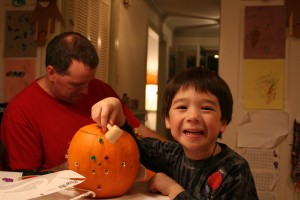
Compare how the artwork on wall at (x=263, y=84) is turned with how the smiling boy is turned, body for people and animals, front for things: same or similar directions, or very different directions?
same or similar directions

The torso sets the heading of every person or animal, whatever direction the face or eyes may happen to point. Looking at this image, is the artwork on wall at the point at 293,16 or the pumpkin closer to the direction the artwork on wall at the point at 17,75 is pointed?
the pumpkin

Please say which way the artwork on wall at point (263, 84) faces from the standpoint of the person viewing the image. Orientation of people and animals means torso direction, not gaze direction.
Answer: facing the viewer

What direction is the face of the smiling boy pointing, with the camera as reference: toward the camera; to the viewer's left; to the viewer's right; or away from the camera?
toward the camera

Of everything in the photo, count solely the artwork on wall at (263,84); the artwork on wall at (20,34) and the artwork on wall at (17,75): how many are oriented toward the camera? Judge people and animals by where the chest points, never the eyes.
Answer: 3

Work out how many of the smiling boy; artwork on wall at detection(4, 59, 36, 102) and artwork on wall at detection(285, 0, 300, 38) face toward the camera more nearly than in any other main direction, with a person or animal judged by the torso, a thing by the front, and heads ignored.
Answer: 3

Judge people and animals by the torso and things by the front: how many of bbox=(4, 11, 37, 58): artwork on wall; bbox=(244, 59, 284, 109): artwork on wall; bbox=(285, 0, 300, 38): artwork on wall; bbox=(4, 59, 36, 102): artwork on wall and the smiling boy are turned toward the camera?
5

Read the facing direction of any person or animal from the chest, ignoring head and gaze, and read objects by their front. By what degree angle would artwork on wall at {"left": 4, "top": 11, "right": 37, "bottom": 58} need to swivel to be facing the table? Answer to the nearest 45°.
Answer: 0° — it already faces it

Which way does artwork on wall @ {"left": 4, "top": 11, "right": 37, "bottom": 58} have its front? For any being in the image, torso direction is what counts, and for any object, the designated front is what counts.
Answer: toward the camera

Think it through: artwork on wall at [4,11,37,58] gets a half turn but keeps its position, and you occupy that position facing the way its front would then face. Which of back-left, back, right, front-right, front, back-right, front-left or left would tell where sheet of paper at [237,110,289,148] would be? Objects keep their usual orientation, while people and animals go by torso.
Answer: right

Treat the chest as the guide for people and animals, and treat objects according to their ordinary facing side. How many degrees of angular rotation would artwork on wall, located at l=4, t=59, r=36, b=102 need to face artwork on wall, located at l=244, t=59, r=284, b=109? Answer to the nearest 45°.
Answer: approximately 90° to its left

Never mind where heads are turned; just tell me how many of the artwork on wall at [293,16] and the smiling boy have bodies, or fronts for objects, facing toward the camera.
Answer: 2

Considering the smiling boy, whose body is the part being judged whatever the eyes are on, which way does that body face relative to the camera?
toward the camera

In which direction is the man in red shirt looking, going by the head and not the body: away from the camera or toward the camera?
toward the camera

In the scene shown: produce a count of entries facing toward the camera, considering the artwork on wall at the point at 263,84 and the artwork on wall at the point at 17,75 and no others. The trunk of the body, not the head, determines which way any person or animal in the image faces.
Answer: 2
